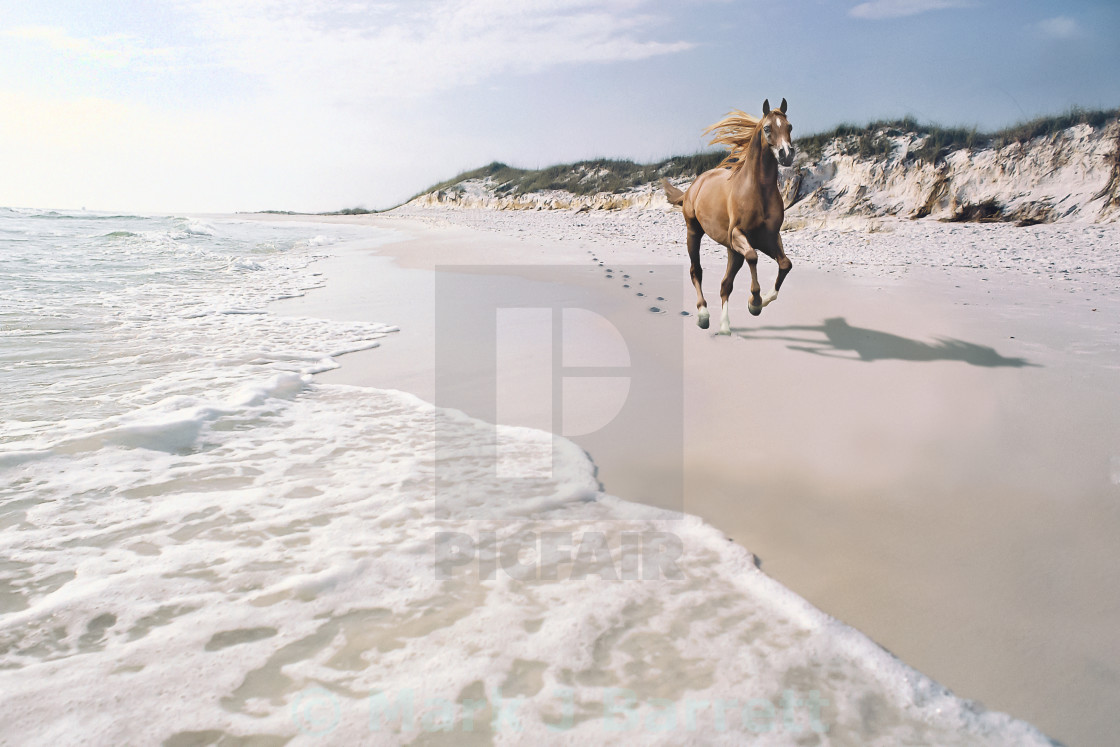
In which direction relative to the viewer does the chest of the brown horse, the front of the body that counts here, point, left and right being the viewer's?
facing the viewer and to the right of the viewer
